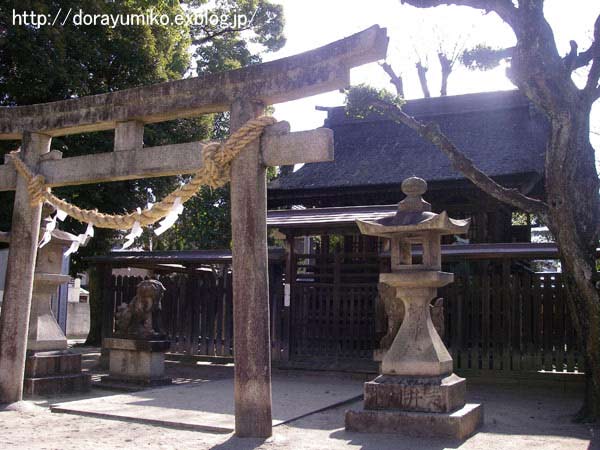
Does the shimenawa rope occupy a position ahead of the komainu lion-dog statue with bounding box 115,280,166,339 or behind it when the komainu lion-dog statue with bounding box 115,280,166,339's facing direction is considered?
ahead

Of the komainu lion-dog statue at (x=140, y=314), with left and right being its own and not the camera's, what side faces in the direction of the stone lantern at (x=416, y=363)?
front

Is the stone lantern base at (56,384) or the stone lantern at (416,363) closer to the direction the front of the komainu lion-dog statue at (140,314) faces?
the stone lantern

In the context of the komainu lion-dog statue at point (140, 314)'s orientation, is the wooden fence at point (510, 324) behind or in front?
in front

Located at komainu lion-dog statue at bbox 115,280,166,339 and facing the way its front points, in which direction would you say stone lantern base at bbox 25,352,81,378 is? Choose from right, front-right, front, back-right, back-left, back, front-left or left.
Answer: right

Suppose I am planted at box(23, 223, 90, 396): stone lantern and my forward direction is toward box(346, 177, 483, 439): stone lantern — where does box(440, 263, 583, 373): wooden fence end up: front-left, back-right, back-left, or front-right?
front-left

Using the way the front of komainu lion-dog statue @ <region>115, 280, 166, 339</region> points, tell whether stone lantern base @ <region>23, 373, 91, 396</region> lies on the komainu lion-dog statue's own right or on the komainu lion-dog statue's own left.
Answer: on the komainu lion-dog statue's own right

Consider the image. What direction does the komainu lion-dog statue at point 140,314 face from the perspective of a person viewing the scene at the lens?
facing the viewer and to the right of the viewer

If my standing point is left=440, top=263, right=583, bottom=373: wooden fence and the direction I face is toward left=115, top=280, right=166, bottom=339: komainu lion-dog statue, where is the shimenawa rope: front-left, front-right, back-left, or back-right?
front-left

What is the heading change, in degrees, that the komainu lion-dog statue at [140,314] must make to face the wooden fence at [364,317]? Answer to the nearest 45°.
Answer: approximately 45° to its left

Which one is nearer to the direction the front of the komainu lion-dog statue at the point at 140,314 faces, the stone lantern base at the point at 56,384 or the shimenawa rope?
the shimenawa rope

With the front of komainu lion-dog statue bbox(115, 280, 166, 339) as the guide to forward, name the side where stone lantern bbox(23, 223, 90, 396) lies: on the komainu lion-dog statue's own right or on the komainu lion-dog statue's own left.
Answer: on the komainu lion-dog statue's own right

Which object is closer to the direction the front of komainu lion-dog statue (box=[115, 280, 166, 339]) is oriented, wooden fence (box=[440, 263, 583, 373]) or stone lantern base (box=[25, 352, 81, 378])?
the wooden fence
